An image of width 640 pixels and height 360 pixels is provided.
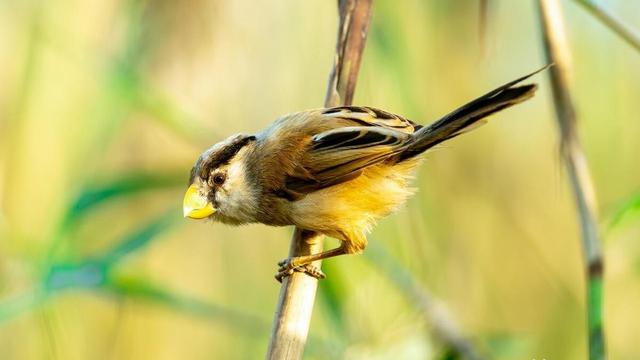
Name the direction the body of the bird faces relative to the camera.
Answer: to the viewer's left

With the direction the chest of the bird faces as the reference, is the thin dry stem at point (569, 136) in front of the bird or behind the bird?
behind
